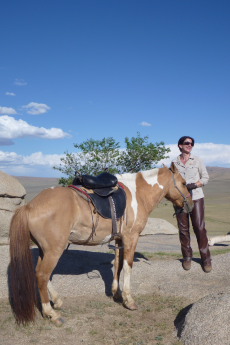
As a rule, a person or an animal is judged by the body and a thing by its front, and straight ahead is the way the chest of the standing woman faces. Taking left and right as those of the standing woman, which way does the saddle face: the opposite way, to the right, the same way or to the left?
to the left

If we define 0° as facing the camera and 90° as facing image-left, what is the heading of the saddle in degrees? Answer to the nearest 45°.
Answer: approximately 270°

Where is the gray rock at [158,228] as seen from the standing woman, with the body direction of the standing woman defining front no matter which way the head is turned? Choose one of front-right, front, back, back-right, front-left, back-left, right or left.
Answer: back

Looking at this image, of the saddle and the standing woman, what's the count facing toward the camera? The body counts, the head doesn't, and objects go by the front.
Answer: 1

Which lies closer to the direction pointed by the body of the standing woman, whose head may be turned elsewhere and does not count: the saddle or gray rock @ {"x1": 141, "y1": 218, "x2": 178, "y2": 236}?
the saddle

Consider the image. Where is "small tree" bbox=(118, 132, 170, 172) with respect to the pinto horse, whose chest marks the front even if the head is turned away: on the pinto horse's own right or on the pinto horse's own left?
on the pinto horse's own left

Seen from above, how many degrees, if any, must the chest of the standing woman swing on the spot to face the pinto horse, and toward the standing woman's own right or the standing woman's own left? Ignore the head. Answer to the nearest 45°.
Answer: approximately 45° to the standing woman's own right

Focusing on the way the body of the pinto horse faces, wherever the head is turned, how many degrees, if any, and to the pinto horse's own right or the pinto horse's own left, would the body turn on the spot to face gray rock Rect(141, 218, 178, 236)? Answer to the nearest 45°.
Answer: approximately 90° to the pinto horse's own left

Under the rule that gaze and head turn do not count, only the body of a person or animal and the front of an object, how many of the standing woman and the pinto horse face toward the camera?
1

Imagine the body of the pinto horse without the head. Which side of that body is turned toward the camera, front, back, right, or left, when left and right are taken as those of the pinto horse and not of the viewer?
right

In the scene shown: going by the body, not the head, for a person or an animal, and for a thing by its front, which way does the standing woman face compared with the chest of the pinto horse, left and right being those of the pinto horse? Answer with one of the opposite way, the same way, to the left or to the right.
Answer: to the right

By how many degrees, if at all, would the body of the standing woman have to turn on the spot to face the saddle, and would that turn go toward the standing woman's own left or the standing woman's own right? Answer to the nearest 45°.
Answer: approximately 45° to the standing woman's own right
